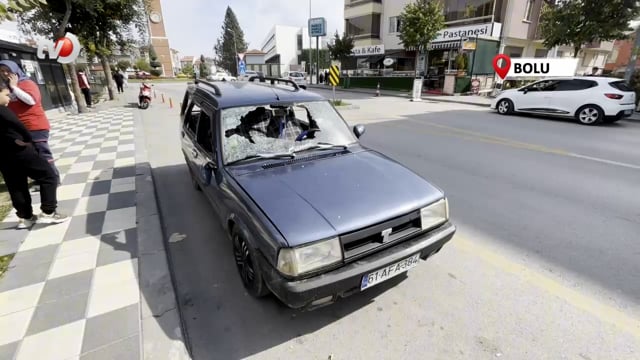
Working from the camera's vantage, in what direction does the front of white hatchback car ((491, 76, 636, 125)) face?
facing away from the viewer and to the left of the viewer

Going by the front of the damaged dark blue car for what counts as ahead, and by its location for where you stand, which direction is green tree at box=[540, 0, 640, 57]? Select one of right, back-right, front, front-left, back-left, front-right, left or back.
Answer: left

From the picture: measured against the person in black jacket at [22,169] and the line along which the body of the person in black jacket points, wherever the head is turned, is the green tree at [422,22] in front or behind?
in front

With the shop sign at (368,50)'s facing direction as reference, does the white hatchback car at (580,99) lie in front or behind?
in front

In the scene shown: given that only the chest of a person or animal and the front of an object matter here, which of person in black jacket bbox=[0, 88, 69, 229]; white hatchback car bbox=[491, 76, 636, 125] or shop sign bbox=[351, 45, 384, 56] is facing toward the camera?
the shop sign

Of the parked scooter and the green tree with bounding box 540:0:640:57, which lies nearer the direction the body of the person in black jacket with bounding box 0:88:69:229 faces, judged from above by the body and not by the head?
the green tree

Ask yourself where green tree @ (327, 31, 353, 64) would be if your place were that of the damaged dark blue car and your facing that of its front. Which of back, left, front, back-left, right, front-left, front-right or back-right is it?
back-left

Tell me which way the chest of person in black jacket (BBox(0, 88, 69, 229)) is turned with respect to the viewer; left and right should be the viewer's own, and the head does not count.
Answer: facing to the right of the viewer

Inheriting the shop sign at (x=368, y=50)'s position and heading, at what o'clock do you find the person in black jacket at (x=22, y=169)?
The person in black jacket is roughly at 12 o'clock from the shop sign.
